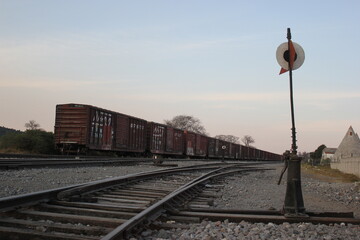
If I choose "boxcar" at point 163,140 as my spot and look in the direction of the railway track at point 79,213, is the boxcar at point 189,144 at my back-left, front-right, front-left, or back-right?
back-left

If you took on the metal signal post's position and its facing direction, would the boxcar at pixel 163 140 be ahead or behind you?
behind

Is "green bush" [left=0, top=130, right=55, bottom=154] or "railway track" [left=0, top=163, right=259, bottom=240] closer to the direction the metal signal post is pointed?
the railway track

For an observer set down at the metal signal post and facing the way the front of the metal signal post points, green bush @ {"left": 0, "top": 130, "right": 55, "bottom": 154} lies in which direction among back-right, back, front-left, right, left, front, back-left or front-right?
back-right

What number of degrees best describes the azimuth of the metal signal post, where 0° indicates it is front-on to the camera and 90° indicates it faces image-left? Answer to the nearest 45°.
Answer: approximately 0°

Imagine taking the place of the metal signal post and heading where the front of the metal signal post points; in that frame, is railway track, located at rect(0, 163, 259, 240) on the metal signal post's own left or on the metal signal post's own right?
on the metal signal post's own right

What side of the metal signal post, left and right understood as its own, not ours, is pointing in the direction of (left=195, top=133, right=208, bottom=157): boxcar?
back

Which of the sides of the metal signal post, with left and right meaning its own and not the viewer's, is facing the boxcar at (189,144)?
back
